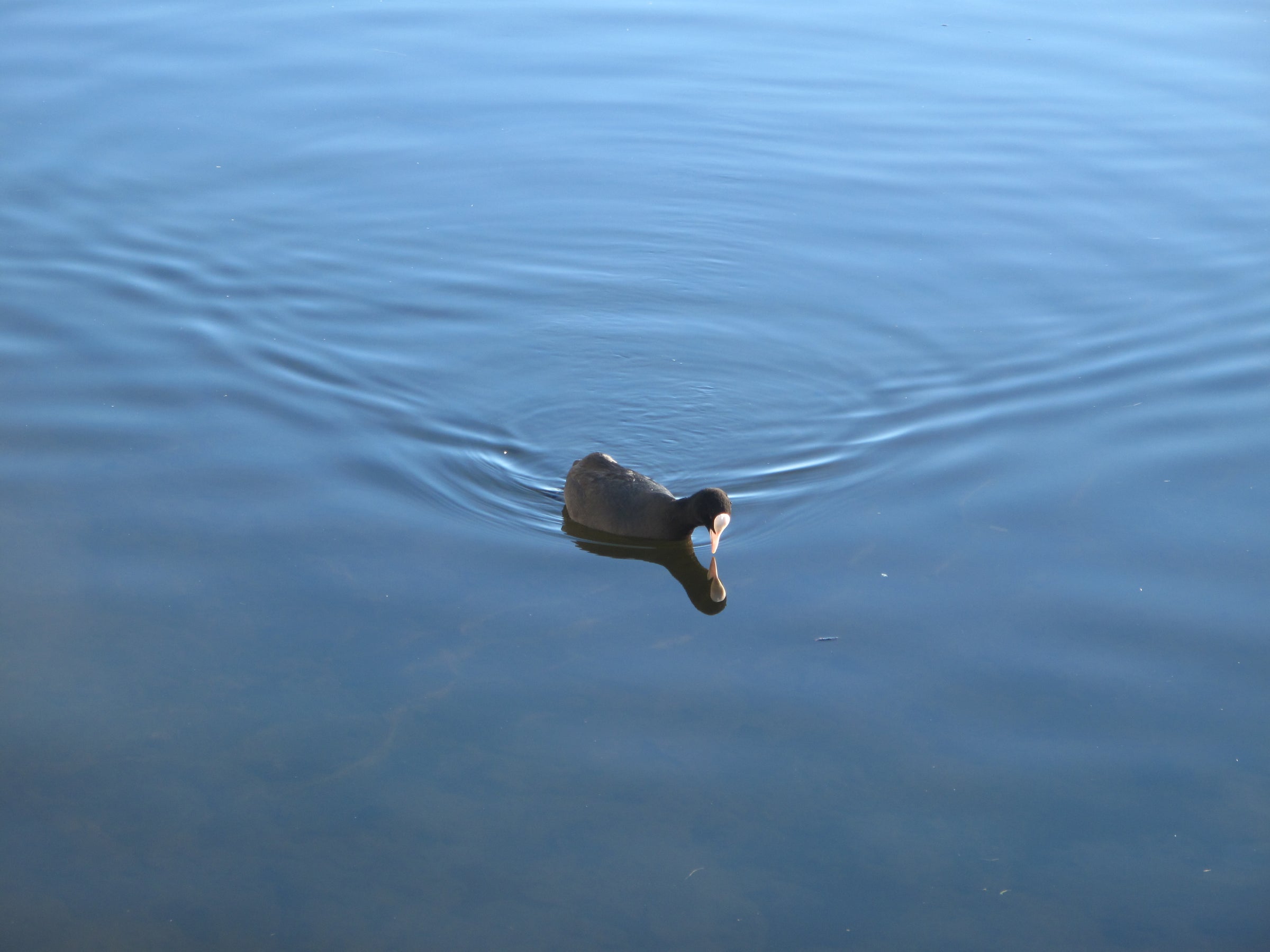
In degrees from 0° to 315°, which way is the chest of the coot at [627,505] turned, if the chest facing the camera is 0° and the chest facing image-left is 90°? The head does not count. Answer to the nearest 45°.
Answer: approximately 315°
